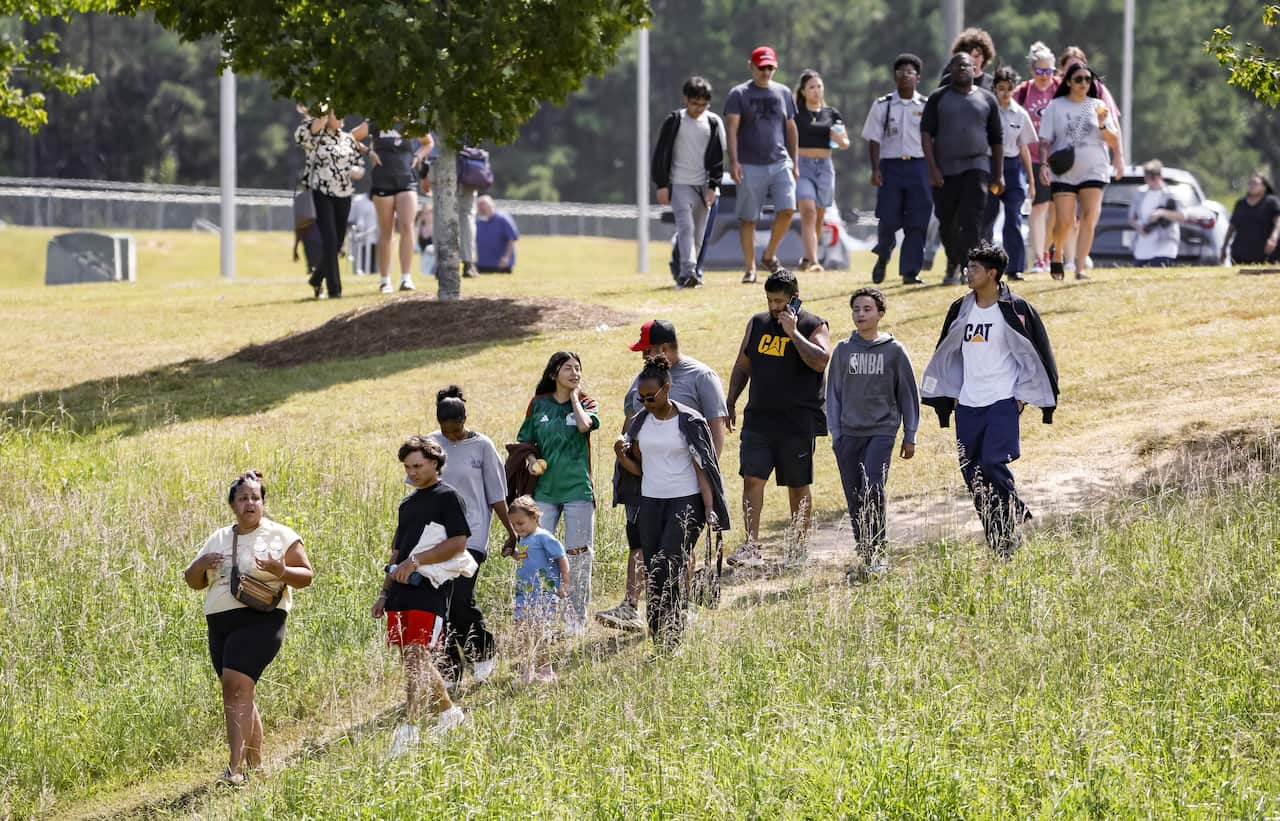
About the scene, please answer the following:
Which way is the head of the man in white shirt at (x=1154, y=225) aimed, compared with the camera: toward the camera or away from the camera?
toward the camera

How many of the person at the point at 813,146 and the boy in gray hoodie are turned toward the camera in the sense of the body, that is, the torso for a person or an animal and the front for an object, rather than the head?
2

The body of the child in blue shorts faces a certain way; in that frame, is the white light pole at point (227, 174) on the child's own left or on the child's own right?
on the child's own right

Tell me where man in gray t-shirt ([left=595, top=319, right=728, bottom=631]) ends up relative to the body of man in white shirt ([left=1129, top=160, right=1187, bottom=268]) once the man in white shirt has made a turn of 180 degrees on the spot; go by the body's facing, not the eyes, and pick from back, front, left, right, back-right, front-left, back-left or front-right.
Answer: back

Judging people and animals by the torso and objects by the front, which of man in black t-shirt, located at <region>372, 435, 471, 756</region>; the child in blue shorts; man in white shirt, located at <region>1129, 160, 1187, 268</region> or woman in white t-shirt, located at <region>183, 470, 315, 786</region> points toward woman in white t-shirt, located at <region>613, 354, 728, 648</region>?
the man in white shirt

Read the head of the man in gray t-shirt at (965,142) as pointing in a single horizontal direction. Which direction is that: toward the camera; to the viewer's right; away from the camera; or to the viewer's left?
toward the camera

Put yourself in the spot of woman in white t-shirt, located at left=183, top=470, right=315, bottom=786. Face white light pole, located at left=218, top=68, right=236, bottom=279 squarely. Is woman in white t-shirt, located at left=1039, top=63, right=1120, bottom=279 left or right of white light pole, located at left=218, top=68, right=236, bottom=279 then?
right

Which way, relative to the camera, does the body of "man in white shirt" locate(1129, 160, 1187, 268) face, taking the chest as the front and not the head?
toward the camera

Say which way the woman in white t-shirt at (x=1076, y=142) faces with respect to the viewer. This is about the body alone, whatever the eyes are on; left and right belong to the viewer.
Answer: facing the viewer

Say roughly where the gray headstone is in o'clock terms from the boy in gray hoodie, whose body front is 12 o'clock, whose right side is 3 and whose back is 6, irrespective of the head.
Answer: The gray headstone is roughly at 5 o'clock from the boy in gray hoodie.

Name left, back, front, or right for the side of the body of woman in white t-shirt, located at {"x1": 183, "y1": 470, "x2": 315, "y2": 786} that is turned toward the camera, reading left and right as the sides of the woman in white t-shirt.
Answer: front

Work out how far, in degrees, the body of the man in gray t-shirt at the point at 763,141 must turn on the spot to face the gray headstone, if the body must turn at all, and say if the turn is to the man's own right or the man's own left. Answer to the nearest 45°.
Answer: approximately 135° to the man's own right

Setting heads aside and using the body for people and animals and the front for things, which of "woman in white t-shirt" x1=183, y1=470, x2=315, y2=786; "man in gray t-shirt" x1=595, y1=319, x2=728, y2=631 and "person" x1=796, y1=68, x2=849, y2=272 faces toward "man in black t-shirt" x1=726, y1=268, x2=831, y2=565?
the person

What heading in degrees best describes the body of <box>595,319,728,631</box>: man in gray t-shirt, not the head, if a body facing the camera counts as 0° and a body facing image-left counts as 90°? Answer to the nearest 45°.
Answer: approximately 45°

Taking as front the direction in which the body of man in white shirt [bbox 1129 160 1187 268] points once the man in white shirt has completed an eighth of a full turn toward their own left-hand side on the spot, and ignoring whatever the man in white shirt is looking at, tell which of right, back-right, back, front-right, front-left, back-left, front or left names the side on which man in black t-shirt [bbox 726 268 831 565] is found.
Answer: front-right

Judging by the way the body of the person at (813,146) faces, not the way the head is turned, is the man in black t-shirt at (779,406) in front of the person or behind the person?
in front

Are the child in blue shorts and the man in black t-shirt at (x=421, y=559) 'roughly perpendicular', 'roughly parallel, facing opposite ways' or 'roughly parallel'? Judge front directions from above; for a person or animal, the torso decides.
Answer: roughly parallel

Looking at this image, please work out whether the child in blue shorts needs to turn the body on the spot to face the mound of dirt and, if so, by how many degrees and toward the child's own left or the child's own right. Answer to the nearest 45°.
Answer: approximately 135° to the child's own right

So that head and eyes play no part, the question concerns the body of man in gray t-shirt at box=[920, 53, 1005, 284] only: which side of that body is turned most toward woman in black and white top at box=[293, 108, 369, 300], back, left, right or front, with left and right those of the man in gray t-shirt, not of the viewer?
right
